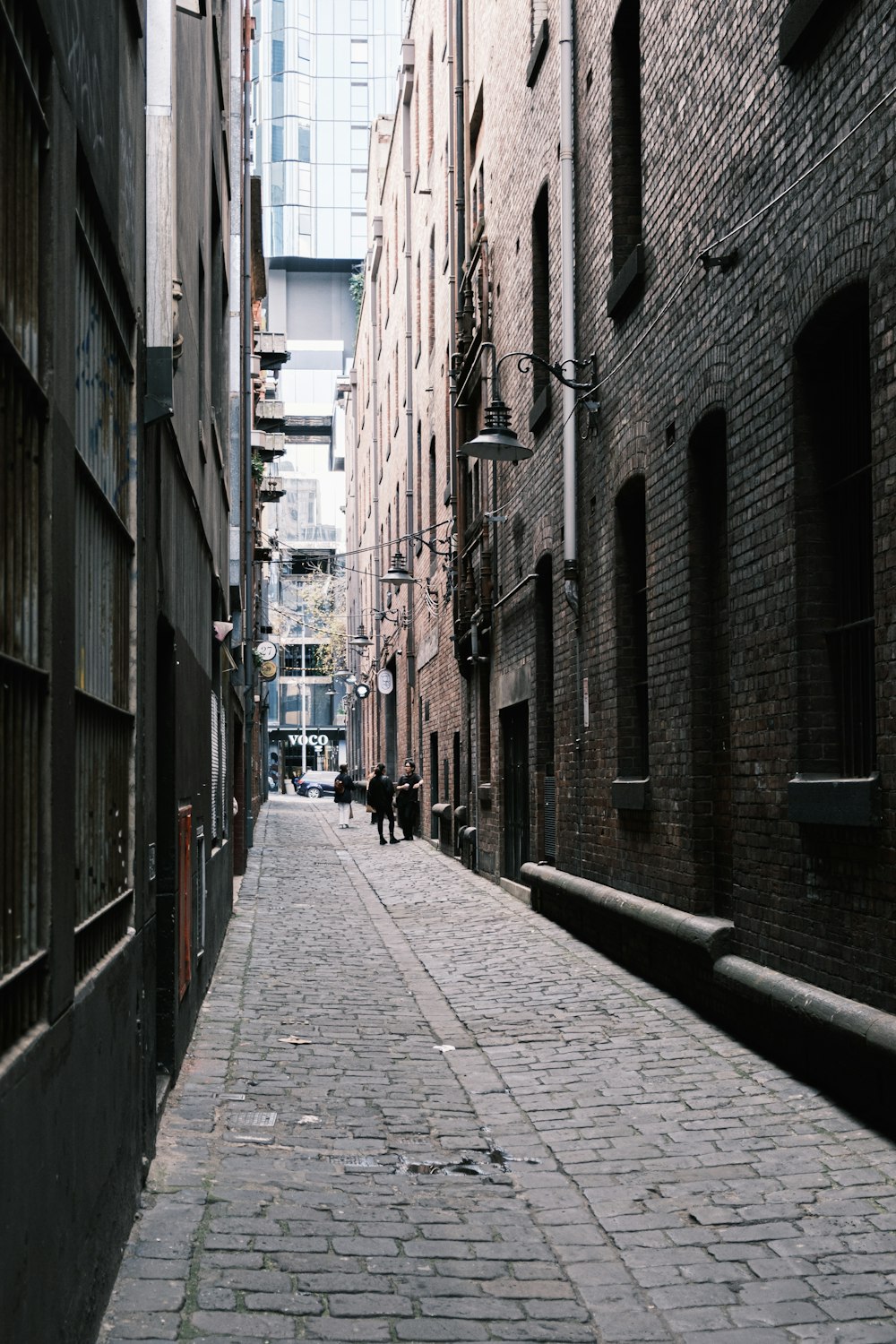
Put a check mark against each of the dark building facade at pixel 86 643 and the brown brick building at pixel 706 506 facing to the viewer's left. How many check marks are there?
1

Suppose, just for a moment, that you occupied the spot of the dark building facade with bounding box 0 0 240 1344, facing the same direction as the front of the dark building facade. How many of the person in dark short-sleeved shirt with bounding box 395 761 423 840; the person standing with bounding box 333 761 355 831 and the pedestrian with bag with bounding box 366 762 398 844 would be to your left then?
3

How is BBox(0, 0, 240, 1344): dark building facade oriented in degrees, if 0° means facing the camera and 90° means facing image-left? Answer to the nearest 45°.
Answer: approximately 270°

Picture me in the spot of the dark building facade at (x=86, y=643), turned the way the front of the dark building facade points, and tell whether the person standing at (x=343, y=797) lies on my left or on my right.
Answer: on my left

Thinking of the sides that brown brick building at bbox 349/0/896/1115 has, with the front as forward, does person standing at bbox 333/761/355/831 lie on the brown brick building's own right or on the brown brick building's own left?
on the brown brick building's own right

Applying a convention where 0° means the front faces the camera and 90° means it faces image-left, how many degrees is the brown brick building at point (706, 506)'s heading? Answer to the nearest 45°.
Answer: approximately 90°

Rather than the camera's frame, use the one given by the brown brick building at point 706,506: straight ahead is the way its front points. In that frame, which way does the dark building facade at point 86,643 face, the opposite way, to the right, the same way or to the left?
the opposite way
